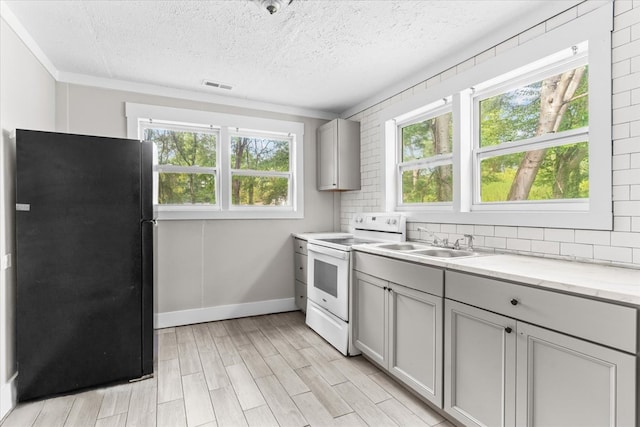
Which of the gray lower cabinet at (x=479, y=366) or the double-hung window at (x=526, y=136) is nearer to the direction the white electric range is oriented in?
the gray lower cabinet

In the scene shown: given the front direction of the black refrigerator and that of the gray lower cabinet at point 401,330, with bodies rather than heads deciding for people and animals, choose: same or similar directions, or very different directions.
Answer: very different directions

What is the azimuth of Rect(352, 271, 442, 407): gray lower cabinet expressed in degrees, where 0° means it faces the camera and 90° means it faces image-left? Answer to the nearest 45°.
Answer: approximately 45°

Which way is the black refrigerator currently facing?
to the viewer's right

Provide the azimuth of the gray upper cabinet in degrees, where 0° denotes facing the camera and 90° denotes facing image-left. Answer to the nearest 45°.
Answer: approximately 45°

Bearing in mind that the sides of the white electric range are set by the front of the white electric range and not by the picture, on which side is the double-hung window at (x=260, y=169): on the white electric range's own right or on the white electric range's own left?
on the white electric range's own right

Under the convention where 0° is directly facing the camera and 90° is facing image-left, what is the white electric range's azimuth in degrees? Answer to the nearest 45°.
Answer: approximately 45°

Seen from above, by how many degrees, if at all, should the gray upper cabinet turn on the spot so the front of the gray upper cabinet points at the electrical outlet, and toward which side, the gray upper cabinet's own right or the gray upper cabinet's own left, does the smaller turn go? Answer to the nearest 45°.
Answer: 0° — it already faces it

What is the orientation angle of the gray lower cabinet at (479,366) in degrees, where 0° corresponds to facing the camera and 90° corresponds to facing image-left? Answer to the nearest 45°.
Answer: approximately 45°
